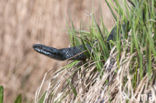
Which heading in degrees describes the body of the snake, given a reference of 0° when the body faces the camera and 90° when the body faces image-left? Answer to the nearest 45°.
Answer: approximately 90°
